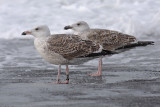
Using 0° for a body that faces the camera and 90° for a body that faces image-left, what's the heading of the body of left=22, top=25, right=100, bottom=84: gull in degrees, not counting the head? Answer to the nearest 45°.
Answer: approximately 90°

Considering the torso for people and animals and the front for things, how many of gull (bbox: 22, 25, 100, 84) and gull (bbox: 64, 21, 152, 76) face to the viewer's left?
2

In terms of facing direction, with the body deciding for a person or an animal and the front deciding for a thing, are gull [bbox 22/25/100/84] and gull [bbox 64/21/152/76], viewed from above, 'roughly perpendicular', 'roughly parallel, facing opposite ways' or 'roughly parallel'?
roughly parallel

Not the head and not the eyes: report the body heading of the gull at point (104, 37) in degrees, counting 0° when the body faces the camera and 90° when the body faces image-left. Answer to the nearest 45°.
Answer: approximately 90°

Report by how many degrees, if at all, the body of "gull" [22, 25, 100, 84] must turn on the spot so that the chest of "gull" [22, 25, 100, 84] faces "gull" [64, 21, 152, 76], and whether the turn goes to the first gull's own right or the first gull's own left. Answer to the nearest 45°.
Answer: approximately 135° to the first gull's own right
